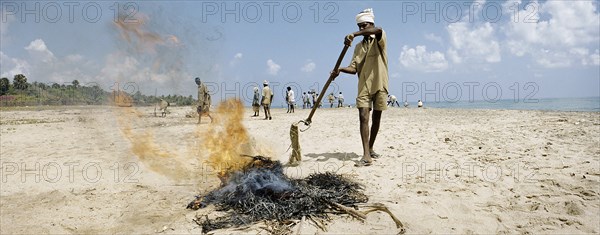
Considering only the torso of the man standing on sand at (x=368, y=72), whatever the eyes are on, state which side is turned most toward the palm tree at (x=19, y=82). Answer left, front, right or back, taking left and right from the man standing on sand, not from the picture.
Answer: right

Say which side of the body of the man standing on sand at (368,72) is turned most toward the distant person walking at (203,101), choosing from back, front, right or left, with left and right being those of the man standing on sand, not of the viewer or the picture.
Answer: right

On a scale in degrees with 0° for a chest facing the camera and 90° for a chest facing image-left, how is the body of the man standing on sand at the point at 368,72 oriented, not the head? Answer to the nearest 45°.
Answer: approximately 45°

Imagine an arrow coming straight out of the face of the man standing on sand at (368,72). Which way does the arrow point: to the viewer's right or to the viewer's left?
to the viewer's left

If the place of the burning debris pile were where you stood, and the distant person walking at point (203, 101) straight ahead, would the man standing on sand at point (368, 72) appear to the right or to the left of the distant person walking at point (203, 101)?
right

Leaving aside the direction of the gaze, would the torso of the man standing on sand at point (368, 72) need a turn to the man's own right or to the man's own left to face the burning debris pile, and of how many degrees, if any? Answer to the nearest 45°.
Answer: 0° — they already face it
